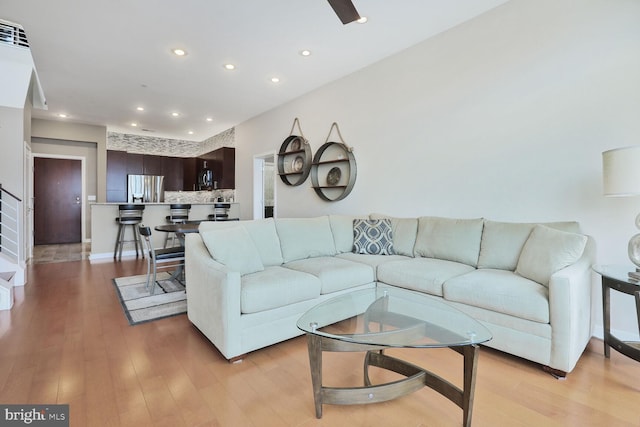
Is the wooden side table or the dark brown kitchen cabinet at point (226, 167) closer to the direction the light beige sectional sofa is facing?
the wooden side table

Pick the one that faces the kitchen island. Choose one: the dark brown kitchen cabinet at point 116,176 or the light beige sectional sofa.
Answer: the dark brown kitchen cabinet

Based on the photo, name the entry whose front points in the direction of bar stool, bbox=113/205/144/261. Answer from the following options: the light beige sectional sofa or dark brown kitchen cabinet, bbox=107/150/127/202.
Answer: the dark brown kitchen cabinet

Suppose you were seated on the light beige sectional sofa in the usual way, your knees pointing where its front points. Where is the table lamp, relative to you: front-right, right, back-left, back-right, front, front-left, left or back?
left

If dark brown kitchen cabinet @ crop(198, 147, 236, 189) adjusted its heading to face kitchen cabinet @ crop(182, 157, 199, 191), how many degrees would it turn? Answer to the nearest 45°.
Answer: approximately 45° to its right

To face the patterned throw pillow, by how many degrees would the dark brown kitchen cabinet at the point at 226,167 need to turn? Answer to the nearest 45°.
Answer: approximately 90° to its left

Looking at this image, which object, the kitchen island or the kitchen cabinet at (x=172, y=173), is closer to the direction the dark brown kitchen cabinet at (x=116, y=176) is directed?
the kitchen island

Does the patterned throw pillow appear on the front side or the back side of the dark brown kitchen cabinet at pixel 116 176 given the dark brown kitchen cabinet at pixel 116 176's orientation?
on the front side

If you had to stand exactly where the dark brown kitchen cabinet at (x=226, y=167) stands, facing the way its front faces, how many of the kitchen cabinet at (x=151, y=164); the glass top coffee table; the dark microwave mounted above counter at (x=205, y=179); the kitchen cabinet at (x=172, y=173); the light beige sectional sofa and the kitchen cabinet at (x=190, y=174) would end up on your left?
2

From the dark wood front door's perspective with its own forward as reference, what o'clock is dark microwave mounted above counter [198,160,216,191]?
The dark microwave mounted above counter is roughly at 10 o'clock from the dark wood front door.

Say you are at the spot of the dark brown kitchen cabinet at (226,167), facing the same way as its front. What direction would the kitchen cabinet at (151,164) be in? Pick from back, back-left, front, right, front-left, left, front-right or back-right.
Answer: front-right

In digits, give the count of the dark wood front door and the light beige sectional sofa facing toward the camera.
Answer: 2

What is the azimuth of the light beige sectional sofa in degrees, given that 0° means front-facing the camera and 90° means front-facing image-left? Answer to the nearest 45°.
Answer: approximately 0°

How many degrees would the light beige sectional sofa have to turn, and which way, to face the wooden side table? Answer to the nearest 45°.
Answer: approximately 90° to its left
